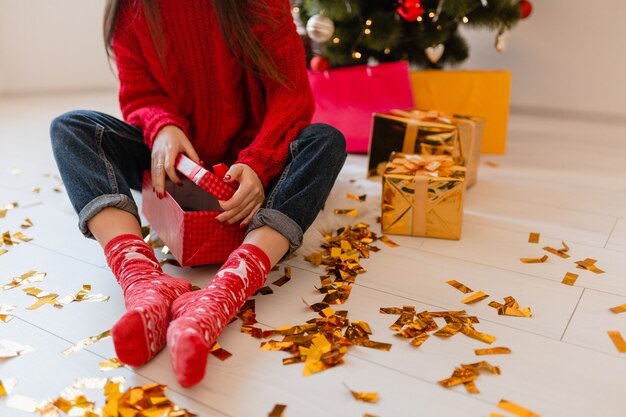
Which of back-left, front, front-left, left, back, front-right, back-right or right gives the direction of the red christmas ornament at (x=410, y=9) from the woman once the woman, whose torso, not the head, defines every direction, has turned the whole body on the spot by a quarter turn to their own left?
front-left

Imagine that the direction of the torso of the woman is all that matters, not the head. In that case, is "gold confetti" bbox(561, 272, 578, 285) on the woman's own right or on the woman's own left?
on the woman's own left

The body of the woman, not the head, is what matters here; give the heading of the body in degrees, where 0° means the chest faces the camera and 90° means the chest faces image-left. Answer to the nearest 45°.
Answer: approximately 0°

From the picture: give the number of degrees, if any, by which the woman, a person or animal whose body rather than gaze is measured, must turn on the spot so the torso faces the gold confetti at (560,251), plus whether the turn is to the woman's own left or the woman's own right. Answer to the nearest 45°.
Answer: approximately 90° to the woman's own left

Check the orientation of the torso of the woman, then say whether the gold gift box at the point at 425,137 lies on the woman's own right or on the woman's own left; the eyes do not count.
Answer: on the woman's own left

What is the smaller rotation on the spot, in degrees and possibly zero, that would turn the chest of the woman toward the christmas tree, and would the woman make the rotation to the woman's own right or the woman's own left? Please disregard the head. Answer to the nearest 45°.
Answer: approximately 135° to the woman's own left

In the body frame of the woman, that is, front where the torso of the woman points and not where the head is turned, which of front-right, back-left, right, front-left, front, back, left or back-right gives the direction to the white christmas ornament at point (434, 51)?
back-left

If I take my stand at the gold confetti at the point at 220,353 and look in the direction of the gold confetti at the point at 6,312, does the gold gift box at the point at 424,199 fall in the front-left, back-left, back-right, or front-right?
back-right
